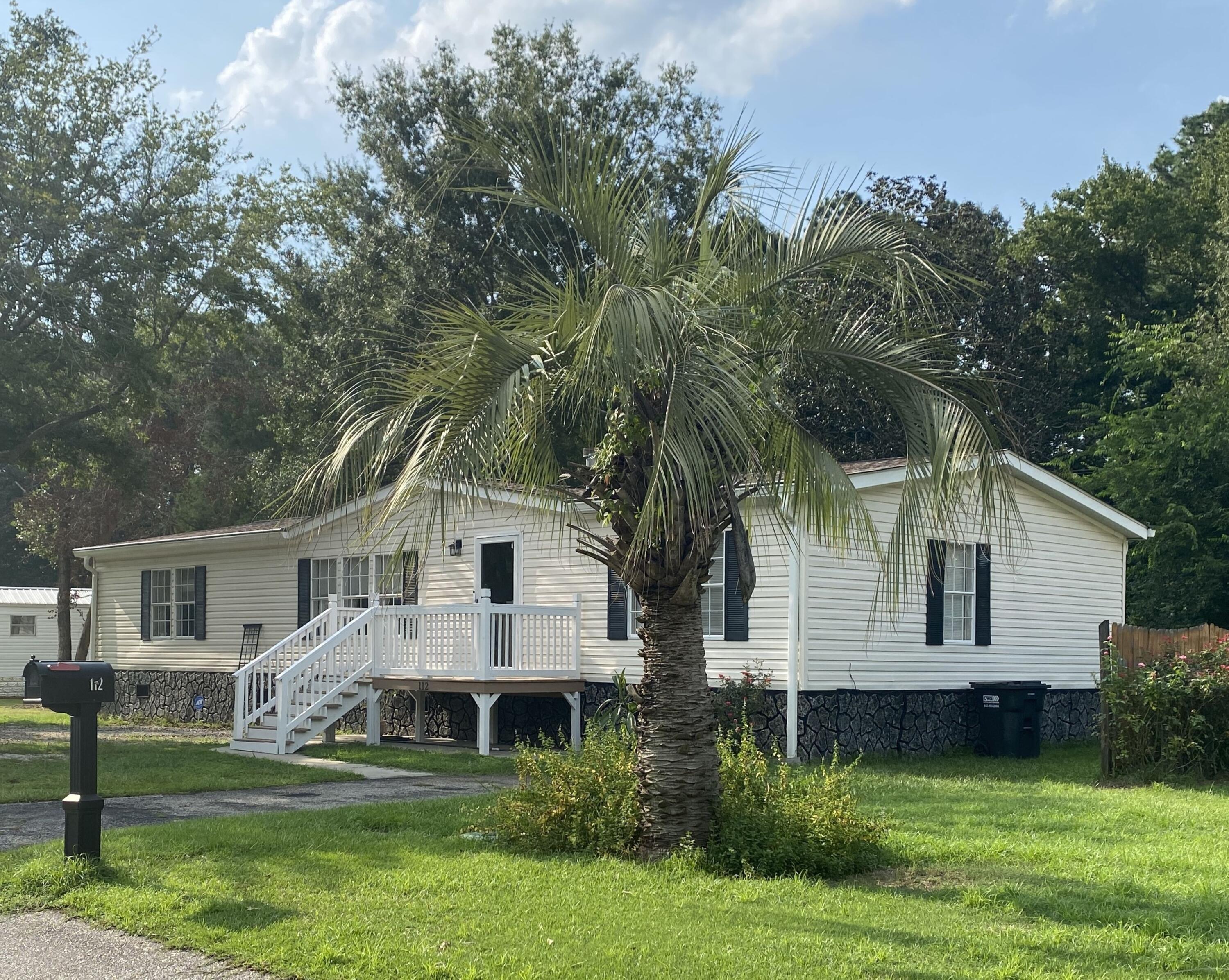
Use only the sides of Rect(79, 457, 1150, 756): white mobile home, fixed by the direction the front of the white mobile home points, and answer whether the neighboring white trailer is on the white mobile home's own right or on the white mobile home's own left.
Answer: on the white mobile home's own right

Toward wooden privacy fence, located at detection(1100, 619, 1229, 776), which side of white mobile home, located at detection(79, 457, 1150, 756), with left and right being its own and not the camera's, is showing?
left

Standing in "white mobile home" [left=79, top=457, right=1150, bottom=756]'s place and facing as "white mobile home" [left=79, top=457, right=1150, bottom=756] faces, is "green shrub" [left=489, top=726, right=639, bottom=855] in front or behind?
in front

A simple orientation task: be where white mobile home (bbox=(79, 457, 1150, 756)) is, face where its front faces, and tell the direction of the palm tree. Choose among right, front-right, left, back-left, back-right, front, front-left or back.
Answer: front-left

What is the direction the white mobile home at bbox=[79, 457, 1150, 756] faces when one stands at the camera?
facing the viewer and to the left of the viewer

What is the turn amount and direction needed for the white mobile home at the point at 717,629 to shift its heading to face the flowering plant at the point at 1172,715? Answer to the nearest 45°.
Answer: approximately 90° to its left

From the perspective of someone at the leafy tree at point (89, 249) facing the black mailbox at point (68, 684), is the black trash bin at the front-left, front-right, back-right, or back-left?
front-left

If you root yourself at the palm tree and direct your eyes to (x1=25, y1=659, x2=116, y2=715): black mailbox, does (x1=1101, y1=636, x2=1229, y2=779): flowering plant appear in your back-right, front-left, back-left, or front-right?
back-right
